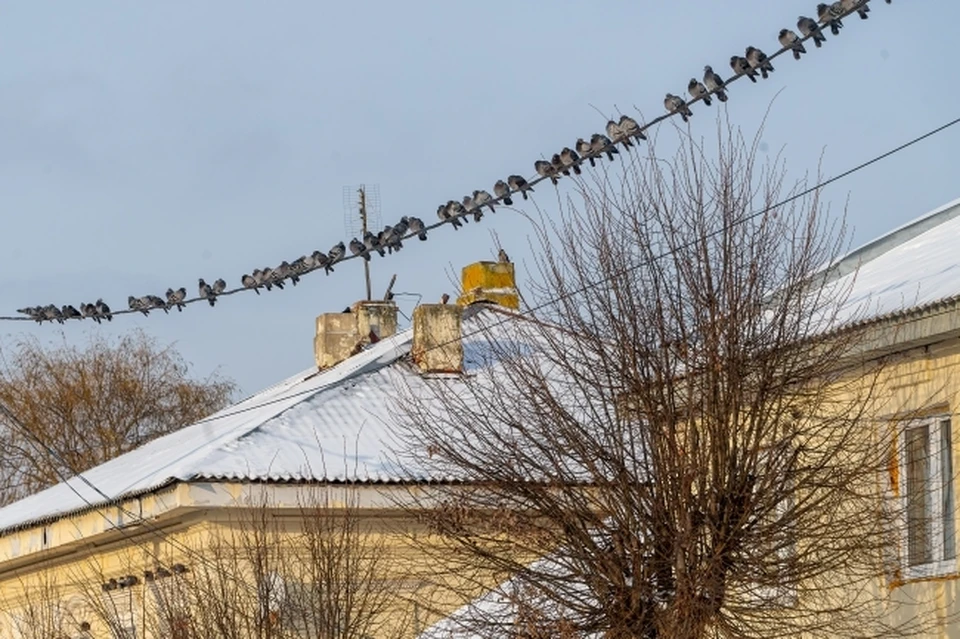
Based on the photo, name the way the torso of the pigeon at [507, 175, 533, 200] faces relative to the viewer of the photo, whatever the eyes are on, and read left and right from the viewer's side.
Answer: facing the viewer and to the left of the viewer

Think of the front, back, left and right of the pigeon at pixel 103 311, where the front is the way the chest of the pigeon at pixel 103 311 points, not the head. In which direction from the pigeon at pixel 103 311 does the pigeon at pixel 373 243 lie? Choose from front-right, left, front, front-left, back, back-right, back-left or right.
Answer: back-left

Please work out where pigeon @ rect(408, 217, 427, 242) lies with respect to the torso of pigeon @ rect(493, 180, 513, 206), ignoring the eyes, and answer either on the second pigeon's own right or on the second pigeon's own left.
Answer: on the second pigeon's own right

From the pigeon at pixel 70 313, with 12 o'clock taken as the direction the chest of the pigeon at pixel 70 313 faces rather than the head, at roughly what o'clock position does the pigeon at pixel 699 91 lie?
the pigeon at pixel 699 91 is roughly at 8 o'clock from the pigeon at pixel 70 313.
